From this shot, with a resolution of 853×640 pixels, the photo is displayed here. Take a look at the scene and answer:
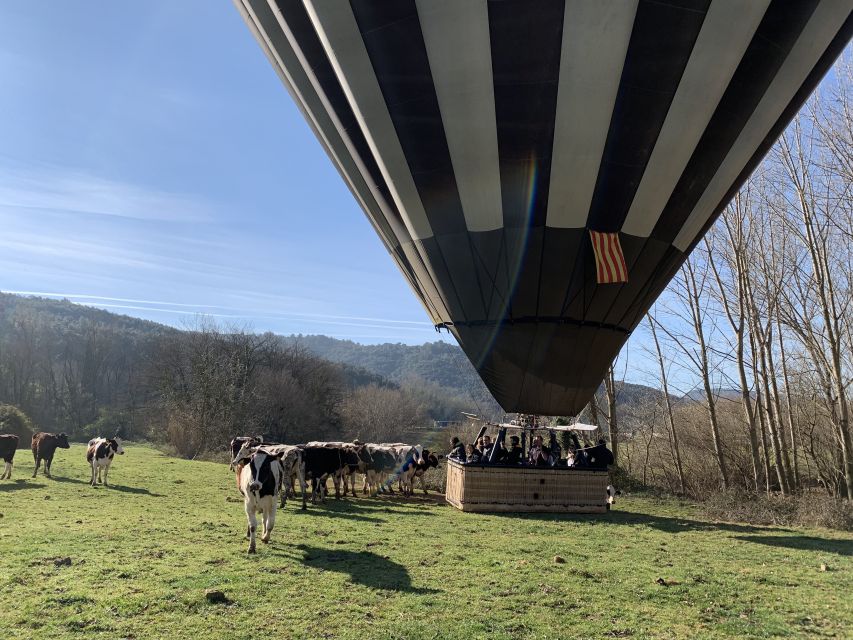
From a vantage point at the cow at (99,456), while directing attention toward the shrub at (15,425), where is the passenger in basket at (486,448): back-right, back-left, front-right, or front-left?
back-right

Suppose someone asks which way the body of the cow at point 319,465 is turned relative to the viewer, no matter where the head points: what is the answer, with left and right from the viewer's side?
facing away from the viewer and to the right of the viewer

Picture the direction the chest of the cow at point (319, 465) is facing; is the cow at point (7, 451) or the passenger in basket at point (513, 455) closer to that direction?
the passenger in basket

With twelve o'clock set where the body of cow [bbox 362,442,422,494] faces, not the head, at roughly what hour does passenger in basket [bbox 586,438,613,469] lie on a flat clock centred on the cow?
The passenger in basket is roughly at 1 o'clock from the cow.

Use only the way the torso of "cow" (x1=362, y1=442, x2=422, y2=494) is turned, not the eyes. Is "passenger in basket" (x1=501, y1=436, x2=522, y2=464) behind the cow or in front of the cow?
in front

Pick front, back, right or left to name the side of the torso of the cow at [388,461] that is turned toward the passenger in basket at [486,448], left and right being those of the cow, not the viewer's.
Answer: front

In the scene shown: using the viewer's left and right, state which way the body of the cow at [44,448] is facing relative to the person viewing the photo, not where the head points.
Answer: facing away from the viewer and to the right of the viewer

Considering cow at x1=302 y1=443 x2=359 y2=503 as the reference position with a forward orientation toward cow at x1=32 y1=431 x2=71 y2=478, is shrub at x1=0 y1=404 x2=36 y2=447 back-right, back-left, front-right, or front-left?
front-right

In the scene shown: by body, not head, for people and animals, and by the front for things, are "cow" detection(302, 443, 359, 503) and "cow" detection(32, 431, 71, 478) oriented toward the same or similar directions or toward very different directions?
same or similar directions

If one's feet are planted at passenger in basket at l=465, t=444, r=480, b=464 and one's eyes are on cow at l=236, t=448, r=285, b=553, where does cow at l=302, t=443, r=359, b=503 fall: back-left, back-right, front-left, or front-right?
front-right

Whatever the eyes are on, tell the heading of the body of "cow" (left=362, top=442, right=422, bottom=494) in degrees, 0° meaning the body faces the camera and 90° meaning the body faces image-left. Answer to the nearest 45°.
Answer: approximately 270°
